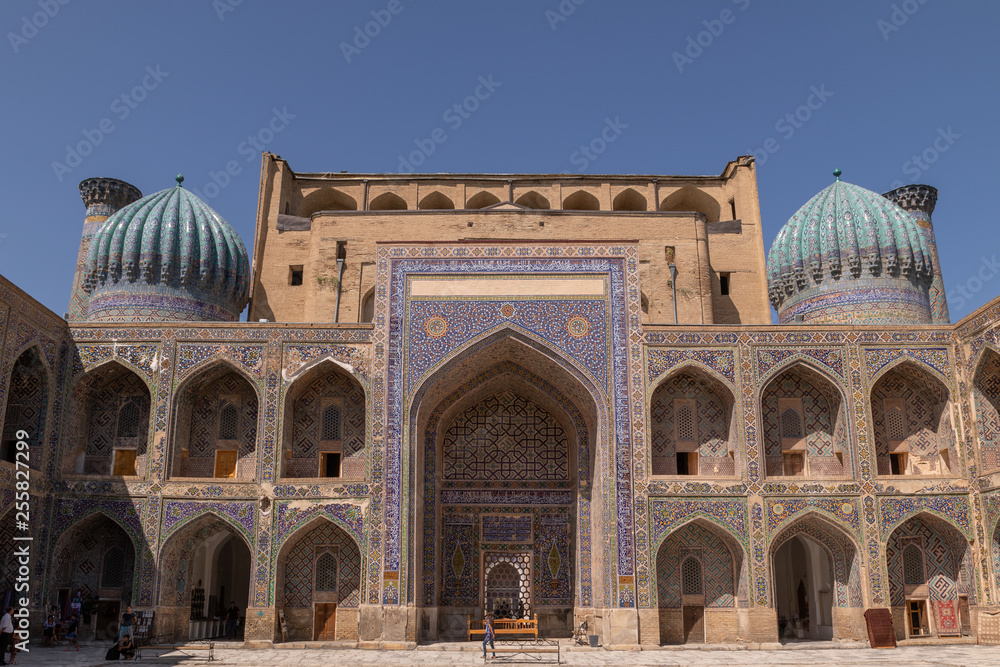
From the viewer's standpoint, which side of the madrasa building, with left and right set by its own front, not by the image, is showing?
front

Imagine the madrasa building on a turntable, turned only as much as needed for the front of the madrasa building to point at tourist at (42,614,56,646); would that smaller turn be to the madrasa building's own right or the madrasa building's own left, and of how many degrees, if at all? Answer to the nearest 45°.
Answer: approximately 90° to the madrasa building's own right

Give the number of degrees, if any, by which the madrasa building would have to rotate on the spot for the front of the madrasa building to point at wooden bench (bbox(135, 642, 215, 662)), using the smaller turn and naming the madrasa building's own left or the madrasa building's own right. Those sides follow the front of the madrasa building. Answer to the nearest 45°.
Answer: approximately 90° to the madrasa building's own right

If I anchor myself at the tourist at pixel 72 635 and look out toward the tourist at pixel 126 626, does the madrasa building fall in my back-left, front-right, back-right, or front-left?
front-left

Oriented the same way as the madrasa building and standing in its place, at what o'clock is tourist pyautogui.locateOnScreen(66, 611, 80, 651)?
The tourist is roughly at 3 o'clock from the madrasa building.

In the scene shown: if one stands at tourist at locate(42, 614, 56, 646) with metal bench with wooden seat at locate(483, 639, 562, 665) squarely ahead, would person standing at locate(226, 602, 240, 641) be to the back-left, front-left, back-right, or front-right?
front-left

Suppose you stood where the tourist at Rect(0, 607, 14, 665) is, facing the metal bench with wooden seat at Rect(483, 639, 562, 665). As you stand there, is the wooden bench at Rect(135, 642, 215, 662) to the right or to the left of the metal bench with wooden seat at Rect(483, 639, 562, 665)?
left
